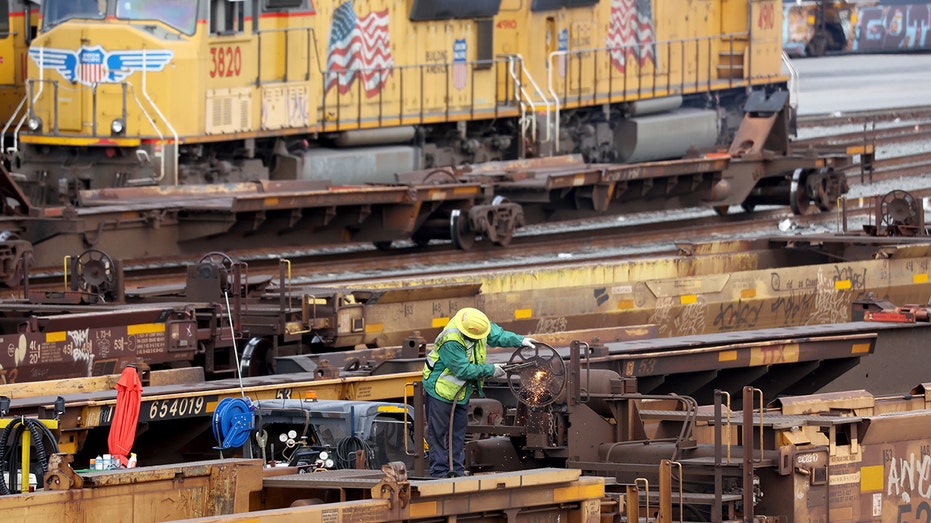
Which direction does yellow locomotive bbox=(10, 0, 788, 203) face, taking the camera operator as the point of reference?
facing the viewer and to the left of the viewer

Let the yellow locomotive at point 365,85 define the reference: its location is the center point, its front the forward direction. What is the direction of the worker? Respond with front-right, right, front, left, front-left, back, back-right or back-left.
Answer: front-left

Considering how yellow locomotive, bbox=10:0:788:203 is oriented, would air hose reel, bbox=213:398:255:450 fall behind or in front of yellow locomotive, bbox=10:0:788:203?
in front

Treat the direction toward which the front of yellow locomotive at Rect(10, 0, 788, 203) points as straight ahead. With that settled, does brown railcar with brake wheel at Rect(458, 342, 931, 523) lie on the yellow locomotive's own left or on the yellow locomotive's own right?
on the yellow locomotive's own left

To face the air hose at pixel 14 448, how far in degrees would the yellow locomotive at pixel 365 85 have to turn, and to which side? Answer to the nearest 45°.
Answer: approximately 45° to its left
